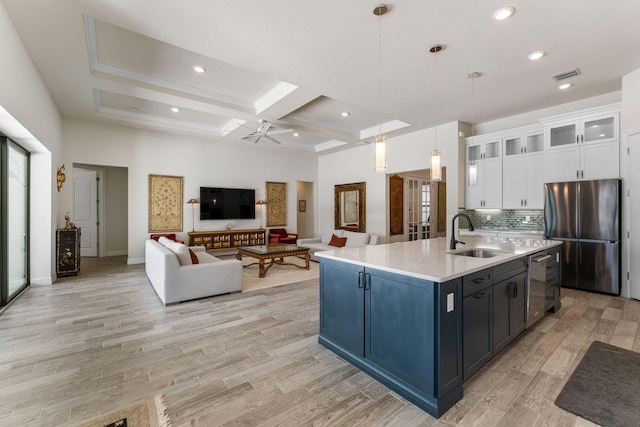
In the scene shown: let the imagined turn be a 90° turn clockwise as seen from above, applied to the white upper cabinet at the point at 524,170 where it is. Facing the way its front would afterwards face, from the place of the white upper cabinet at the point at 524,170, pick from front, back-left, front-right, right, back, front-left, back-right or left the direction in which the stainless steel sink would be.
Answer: back-left

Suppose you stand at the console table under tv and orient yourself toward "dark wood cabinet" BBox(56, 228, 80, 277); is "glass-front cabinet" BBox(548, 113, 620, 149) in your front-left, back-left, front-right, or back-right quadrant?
back-left

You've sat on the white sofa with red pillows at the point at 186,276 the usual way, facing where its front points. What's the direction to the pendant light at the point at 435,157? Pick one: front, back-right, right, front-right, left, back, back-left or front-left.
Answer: front-right

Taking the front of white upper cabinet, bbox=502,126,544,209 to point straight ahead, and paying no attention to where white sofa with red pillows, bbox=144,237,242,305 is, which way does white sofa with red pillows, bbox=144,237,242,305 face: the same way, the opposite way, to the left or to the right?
the opposite way

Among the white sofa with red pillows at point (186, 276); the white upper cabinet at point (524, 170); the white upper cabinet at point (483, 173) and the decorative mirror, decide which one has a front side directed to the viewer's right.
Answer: the white sofa with red pillows

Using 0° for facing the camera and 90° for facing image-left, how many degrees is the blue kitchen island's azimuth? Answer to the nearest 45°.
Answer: approximately 315°

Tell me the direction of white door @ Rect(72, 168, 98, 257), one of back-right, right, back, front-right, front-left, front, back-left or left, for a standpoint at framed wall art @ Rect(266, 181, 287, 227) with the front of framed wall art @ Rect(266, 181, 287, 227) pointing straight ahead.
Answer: back-right

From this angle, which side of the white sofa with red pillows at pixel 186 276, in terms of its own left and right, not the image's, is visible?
right

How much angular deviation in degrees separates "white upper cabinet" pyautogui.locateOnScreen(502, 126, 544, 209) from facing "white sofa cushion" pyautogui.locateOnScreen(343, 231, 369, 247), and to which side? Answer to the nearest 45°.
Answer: approximately 45° to its right

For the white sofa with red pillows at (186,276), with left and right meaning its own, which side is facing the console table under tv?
left

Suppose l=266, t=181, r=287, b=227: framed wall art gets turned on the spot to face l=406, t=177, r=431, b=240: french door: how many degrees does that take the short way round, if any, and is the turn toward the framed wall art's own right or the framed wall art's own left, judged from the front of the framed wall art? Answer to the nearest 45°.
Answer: approximately 45° to the framed wall art's own left

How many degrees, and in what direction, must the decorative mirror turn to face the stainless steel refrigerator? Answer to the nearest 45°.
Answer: approximately 90° to its left

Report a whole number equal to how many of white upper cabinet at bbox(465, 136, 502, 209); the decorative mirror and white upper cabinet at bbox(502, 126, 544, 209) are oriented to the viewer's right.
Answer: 0

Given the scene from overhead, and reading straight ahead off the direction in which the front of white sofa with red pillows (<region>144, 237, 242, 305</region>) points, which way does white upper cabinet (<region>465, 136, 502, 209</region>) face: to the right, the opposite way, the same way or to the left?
the opposite way

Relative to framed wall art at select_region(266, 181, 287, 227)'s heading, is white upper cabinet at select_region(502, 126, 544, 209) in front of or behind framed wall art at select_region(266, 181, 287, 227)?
in front

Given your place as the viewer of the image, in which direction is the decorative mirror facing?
facing the viewer and to the left of the viewer

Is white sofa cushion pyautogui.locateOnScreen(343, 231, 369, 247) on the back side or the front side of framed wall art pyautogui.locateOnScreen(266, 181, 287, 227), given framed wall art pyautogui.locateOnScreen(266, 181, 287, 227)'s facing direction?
on the front side
